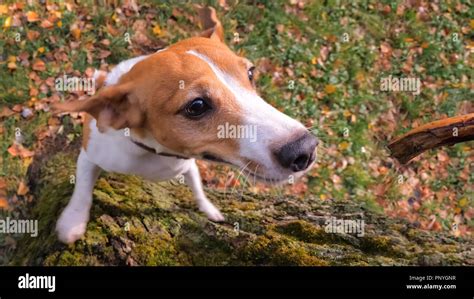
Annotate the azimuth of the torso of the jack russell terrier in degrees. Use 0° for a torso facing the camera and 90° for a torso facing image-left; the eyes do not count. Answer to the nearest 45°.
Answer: approximately 315°

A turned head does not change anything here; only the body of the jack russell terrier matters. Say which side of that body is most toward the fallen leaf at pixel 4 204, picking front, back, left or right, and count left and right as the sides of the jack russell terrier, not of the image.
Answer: right

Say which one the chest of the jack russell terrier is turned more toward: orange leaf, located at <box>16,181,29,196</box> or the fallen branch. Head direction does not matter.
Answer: the fallen branch

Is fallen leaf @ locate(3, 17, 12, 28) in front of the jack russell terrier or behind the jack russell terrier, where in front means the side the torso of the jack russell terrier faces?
behind

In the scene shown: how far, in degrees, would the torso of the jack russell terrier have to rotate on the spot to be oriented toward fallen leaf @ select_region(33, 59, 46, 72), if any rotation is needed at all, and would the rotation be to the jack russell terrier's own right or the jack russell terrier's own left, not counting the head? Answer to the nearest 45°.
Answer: approximately 180°

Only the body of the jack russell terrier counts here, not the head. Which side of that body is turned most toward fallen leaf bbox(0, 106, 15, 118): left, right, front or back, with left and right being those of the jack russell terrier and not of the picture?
back

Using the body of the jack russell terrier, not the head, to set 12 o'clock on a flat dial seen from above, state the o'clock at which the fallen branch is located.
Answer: The fallen branch is roughly at 10 o'clock from the jack russell terrier.

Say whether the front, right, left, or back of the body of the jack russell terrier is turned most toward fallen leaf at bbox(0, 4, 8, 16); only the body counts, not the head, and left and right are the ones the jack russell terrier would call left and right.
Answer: back

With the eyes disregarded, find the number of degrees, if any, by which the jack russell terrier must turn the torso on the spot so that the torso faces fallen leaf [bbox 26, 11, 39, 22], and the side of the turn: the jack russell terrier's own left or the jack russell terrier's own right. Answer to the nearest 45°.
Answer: approximately 180°

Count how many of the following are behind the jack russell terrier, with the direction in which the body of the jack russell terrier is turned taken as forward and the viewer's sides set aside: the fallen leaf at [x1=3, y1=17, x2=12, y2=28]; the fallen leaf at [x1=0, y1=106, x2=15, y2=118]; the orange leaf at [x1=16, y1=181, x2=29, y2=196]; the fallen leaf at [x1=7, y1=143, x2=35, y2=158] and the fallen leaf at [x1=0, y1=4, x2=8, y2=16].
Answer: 5
